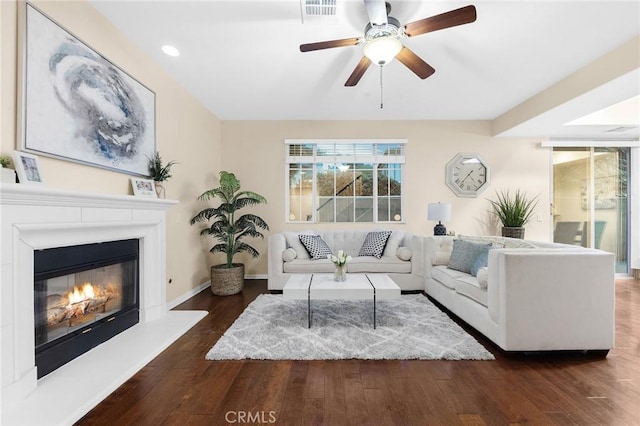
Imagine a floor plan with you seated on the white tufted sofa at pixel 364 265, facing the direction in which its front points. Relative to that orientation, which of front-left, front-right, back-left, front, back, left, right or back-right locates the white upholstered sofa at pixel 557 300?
front-left

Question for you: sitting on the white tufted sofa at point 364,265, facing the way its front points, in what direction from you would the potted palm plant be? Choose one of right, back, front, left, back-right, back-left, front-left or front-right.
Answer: right

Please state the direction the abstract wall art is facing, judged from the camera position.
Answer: facing the viewer and to the right of the viewer

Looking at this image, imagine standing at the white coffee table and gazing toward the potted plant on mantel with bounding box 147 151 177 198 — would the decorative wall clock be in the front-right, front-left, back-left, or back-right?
back-right

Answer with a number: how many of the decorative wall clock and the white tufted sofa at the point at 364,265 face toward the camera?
2

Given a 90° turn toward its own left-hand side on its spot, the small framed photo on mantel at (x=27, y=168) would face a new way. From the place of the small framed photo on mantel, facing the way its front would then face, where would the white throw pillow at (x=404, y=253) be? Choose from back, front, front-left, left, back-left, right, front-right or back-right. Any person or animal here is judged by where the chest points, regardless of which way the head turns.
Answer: front-right

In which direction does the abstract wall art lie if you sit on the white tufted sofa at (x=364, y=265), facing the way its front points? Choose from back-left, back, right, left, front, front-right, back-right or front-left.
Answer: front-right

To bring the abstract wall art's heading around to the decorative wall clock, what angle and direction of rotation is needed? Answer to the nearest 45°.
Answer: approximately 45° to its left

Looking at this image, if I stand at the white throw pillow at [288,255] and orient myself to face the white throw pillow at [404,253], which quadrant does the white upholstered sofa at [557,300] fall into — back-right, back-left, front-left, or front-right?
front-right

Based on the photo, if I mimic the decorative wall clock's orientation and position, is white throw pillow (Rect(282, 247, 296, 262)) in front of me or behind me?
in front

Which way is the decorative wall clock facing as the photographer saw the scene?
facing the viewer

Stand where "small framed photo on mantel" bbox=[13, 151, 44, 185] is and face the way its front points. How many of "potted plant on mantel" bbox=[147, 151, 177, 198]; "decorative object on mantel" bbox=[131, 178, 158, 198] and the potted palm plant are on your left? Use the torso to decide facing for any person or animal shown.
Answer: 3

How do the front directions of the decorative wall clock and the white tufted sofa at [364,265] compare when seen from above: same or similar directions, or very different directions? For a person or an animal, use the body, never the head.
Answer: same or similar directions

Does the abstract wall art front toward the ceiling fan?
yes
